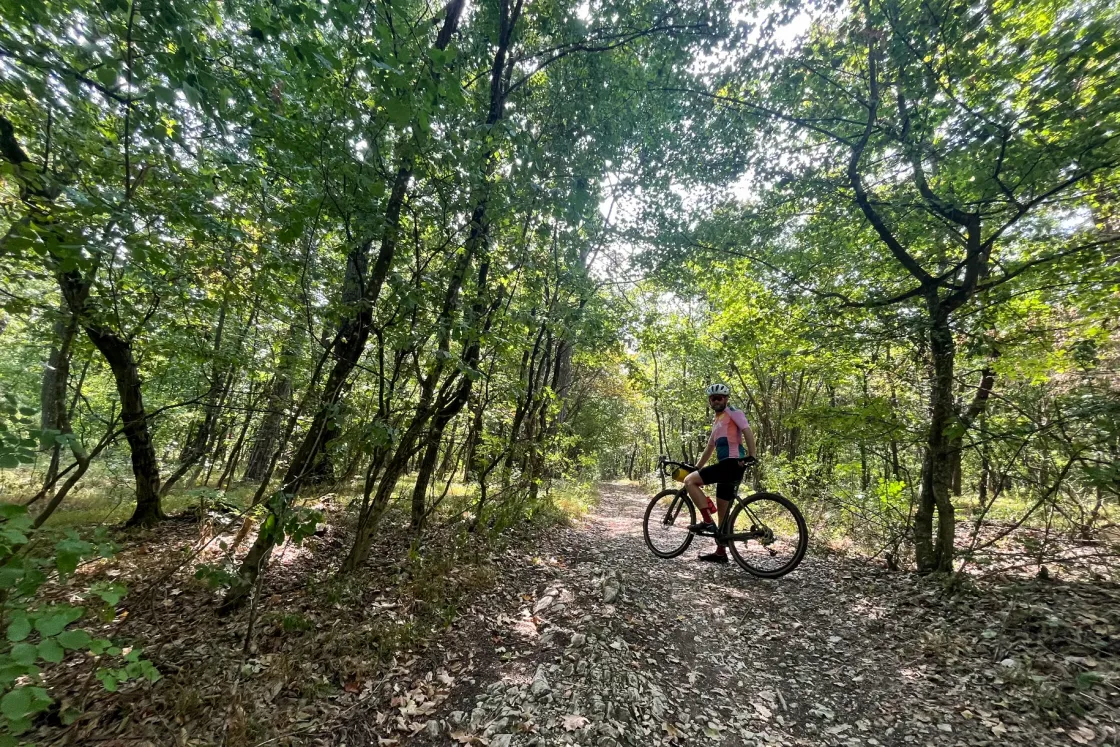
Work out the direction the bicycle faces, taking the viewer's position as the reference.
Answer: facing away from the viewer and to the left of the viewer

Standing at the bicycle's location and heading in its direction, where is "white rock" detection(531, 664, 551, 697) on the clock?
The white rock is roughly at 8 o'clock from the bicycle.
